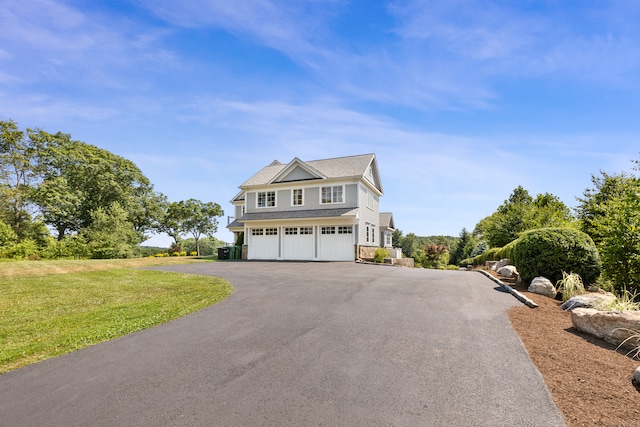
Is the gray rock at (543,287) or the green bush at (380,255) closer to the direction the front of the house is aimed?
the gray rock

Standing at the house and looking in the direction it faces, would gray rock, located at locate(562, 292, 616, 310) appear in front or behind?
in front

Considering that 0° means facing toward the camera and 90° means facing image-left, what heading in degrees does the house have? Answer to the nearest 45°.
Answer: approximately 0°

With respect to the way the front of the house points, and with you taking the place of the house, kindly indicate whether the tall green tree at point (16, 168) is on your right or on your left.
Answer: on your right

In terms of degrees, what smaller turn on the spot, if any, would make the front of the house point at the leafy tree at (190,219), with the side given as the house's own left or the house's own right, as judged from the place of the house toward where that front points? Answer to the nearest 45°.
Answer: approximately 135° to the house's own right

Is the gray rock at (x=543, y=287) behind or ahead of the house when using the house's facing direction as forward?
ahead

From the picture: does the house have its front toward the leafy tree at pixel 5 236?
no

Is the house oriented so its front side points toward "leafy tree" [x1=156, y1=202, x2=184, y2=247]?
no

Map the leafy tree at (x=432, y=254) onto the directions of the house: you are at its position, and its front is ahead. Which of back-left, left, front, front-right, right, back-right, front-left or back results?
back-left

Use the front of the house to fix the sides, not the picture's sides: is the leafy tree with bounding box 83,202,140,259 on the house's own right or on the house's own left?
on the house's own right
